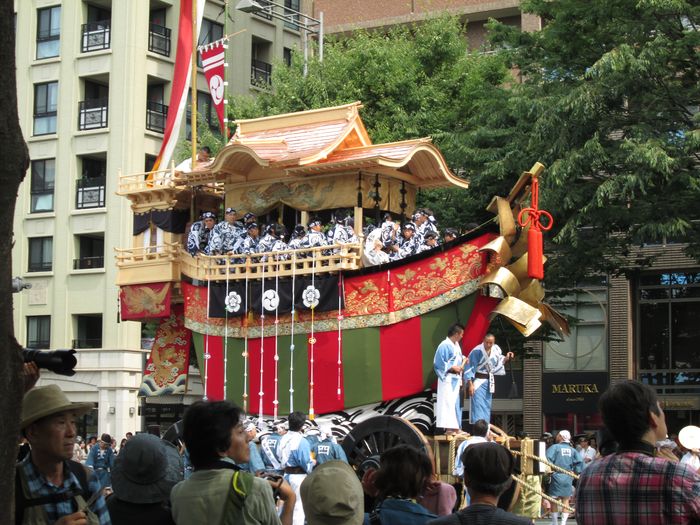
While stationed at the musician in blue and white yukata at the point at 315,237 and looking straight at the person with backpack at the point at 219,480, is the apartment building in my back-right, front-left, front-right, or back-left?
back-right

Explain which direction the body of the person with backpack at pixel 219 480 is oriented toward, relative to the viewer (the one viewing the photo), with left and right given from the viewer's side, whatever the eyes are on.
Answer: facing away from the viewer and to the right of the viewer

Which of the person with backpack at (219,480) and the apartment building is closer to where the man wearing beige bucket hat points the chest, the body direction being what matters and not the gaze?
the person with backpack

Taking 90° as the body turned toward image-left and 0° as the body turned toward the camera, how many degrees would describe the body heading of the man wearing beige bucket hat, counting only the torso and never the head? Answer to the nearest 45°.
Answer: approximately 315°

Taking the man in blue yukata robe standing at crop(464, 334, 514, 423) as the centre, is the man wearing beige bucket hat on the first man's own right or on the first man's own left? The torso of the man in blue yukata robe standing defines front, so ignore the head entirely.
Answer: on the first man's own right

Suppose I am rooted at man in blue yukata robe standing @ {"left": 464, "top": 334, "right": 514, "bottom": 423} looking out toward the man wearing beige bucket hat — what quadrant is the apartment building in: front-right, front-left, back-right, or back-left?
back-right

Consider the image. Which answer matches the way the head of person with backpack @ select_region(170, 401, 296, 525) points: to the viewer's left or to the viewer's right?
to the viewer's right

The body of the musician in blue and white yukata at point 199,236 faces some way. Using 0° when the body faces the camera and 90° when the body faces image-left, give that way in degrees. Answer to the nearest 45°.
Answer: approximately 315°

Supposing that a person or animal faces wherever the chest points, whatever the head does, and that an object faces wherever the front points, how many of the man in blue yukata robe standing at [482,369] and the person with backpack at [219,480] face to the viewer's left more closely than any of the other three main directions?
0

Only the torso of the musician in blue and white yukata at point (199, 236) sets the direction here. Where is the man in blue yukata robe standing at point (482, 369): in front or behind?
in front
